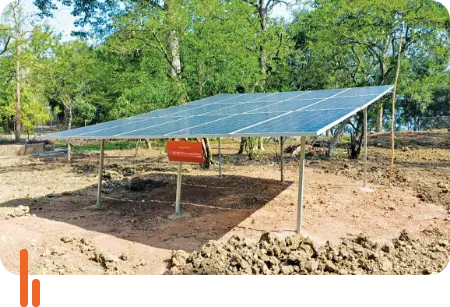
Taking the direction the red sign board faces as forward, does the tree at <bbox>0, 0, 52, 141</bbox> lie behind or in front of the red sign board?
behind

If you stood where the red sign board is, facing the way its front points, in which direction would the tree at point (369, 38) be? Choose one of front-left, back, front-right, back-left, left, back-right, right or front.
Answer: back-left

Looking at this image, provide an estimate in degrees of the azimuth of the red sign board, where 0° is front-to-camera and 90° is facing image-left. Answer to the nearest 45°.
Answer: approximately 0°

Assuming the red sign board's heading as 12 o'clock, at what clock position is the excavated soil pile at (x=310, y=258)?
The excavated soil pile is roughly at 11 o'clock from the red sign board.

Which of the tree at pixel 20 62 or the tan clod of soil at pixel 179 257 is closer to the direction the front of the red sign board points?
the tan clod of soil

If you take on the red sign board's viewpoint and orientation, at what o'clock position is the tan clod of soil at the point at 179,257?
The tan clod of soil is roughly at 12 o'clock from the red sign board.

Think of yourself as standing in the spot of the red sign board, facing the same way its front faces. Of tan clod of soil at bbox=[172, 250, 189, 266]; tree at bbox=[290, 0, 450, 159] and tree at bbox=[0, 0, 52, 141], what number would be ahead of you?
1
